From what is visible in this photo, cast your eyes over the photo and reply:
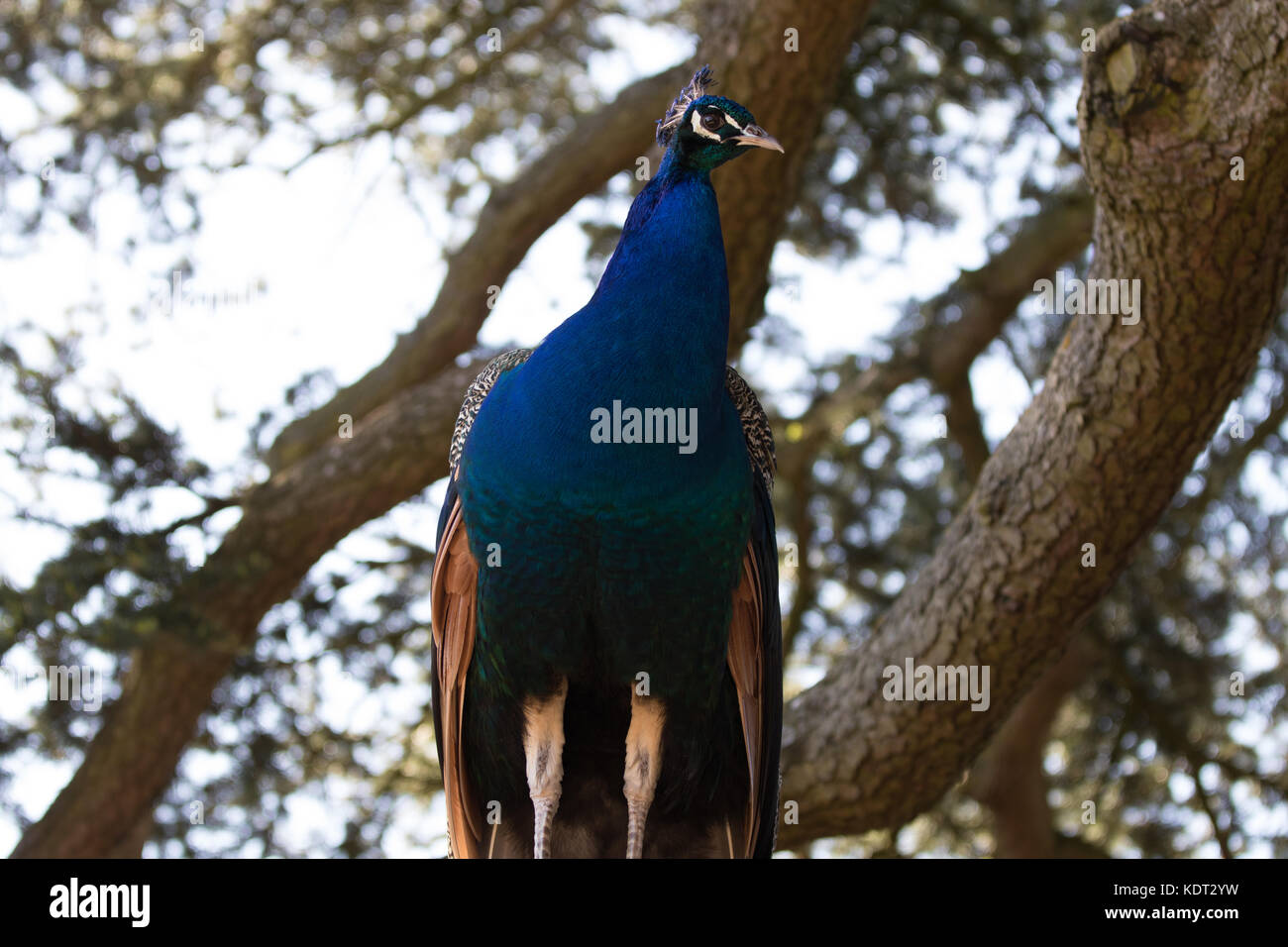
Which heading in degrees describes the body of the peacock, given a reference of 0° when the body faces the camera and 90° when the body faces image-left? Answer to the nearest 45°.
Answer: approximately 0°
